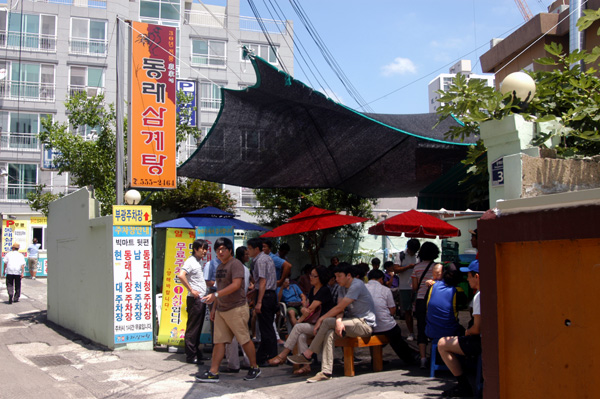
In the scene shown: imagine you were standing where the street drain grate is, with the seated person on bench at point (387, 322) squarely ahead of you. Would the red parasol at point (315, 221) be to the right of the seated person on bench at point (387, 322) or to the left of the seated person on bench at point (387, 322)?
left

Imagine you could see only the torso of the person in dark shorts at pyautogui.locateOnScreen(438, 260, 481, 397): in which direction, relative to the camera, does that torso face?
to the viewer's left

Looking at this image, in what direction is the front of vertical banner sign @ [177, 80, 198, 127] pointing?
toward the camera

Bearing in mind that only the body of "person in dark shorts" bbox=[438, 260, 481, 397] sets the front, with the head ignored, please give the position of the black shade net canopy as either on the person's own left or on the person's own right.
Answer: on the person's own right

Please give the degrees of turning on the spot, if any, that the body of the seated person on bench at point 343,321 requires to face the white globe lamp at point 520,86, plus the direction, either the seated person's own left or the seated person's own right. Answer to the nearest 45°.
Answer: approximately 135° to the seated person's own left

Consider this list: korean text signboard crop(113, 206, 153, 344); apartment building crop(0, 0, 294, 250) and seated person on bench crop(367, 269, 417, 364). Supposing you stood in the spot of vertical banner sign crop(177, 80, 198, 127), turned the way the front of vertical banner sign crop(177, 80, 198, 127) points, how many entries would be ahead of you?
2

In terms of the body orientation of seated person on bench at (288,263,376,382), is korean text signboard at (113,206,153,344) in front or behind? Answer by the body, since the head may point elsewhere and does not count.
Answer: in front

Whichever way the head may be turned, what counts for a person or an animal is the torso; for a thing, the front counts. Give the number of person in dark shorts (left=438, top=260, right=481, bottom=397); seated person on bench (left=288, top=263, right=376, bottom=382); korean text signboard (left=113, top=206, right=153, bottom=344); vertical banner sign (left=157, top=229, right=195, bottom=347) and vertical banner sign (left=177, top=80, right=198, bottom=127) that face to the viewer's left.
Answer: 2

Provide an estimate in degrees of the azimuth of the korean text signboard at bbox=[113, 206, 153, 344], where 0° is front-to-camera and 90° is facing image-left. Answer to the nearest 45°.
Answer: approximately 0°

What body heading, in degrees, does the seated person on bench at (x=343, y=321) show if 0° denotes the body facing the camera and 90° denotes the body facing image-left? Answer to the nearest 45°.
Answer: approximately 90°
